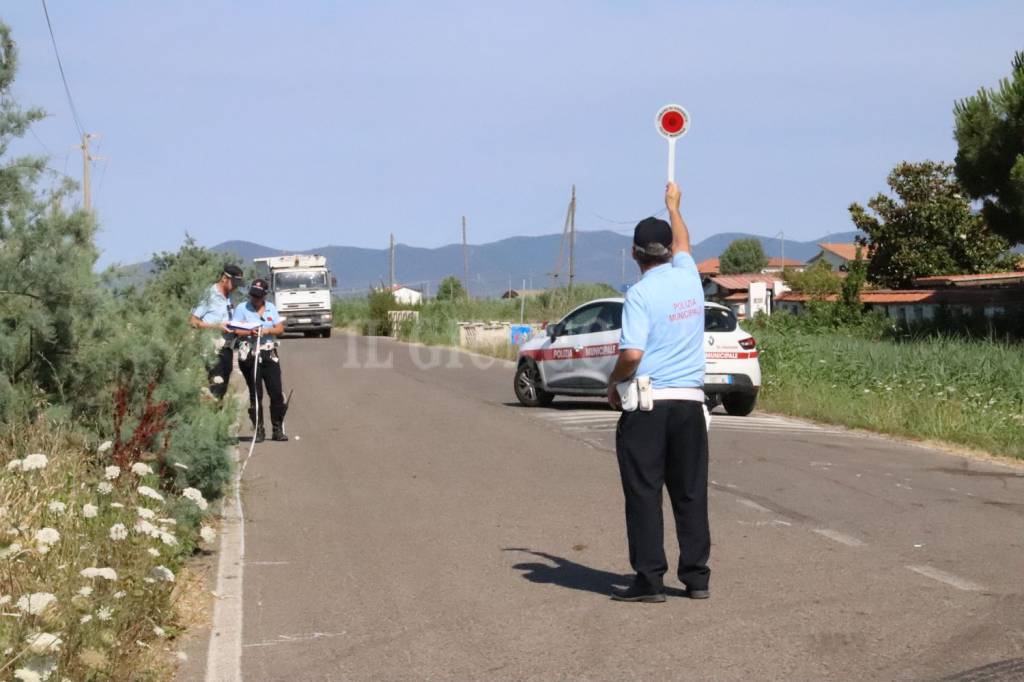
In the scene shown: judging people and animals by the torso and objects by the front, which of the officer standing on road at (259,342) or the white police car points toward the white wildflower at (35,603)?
the officer standing on road

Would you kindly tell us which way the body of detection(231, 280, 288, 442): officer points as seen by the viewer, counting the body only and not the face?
toward the camera

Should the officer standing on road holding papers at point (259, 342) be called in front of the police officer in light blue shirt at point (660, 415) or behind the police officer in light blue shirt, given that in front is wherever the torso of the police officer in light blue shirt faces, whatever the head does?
in front

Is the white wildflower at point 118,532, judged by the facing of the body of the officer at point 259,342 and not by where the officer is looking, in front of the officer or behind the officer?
in front

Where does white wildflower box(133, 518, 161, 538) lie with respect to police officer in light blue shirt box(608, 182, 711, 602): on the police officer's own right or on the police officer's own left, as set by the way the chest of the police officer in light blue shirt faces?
on the police officer's own left

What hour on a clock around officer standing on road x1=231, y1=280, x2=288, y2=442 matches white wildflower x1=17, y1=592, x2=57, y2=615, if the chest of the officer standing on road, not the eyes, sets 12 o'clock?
The white wildflower is roughly at 12 o'clock from the officer standing on road.

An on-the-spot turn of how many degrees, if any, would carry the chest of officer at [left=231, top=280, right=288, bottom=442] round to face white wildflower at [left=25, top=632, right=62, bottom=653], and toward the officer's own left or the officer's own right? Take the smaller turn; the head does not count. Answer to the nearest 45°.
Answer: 0° — they already face it

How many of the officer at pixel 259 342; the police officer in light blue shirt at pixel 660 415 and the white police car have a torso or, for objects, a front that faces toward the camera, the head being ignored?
1

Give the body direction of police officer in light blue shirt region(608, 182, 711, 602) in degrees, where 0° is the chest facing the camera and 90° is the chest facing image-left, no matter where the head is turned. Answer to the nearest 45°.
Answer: approximately 135°

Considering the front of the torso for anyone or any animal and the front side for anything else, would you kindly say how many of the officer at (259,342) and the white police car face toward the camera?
1

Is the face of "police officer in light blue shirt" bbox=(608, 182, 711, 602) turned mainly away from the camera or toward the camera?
away from the camera

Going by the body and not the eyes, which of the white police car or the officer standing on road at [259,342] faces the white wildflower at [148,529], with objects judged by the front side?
the officer standing on road
